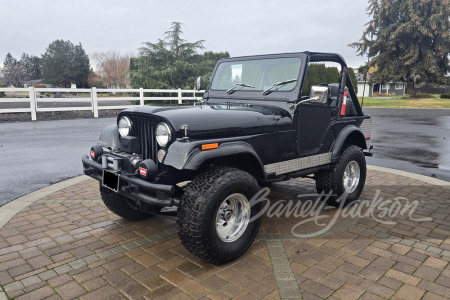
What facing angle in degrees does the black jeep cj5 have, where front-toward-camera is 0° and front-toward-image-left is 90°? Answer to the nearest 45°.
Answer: approximately 45°

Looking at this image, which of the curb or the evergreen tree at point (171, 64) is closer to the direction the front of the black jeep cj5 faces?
the curb

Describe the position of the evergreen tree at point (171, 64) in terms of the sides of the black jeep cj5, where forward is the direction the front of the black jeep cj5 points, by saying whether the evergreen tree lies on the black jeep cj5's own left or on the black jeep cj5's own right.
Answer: on the black jeep cj5's own right

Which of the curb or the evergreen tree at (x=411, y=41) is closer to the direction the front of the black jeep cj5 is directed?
the curb

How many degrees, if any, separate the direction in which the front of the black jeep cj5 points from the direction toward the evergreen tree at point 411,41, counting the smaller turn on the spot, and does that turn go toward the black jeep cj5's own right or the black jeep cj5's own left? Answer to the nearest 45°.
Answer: approximately 180°
